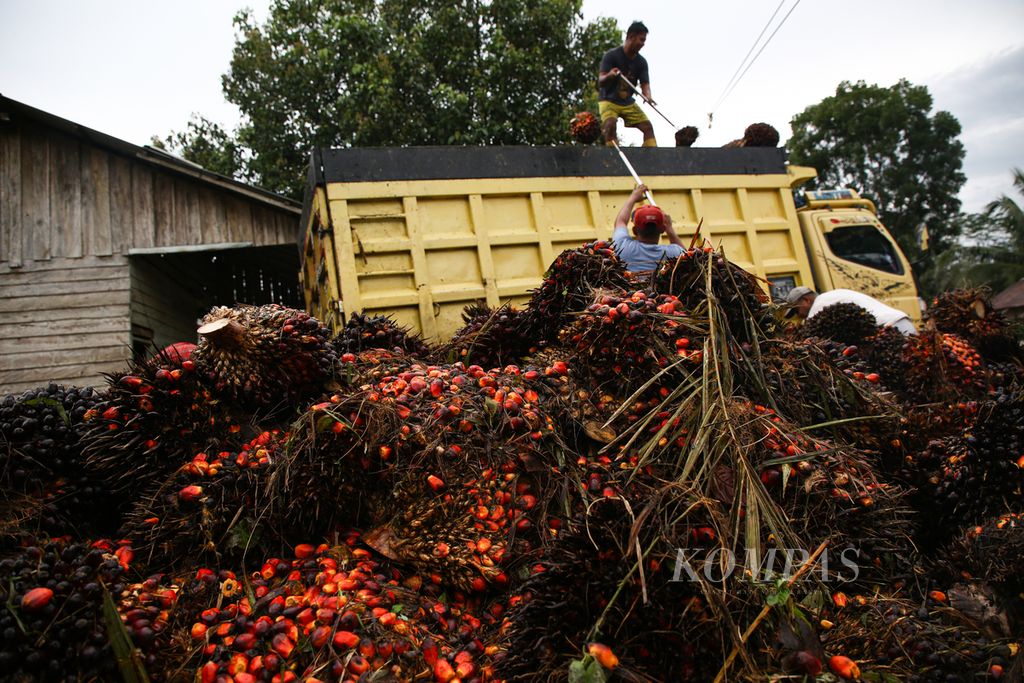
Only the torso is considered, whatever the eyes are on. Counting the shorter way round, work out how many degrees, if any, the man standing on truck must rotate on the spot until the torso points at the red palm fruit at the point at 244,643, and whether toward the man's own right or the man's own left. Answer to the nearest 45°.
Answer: approximately 45° to the man's own right

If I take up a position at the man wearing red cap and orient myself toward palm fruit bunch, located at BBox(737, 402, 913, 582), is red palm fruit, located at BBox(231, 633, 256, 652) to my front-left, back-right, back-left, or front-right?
front-right

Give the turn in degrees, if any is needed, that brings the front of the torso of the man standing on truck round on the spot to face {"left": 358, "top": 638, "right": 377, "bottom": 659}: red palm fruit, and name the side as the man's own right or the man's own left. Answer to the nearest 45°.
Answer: approximately 45° to the man's own right

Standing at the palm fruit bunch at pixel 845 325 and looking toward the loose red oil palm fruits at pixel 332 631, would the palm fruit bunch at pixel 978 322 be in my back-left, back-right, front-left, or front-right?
back-left

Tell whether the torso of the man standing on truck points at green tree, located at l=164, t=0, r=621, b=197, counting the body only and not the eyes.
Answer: no

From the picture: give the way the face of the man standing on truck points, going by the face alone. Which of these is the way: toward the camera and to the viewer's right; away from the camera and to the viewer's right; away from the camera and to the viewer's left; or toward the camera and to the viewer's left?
toward the camera and to the viewer's right

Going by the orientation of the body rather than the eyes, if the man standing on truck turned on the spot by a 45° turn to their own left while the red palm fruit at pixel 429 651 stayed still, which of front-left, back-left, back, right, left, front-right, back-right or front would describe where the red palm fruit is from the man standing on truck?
right

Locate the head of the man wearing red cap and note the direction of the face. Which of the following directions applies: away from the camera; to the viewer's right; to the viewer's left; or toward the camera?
away from the camera

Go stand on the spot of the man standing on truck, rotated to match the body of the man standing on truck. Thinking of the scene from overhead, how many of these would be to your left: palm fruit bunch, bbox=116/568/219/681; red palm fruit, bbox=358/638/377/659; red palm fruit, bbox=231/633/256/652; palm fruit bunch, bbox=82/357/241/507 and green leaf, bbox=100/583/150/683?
0

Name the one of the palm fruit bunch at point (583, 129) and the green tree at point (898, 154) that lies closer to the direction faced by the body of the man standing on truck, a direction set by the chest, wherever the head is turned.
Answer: the palm fruit bunch

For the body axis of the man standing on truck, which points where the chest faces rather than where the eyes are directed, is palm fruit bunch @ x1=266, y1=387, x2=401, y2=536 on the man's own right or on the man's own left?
on the man's own right

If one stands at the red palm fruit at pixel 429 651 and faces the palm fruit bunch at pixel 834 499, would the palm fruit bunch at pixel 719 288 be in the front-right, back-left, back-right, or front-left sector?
front-left

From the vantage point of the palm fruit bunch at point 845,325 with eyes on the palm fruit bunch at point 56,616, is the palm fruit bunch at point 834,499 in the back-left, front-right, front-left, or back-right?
front-left

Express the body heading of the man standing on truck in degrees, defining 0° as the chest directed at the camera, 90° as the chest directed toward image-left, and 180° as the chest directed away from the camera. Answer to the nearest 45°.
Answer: approximately 315°

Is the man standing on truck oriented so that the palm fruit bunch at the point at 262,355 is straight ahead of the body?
no

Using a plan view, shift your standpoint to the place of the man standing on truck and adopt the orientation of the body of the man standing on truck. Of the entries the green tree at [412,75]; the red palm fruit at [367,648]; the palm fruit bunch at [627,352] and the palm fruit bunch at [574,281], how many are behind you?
1

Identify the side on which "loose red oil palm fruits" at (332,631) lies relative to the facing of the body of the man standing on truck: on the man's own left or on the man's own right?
on the man's own right
